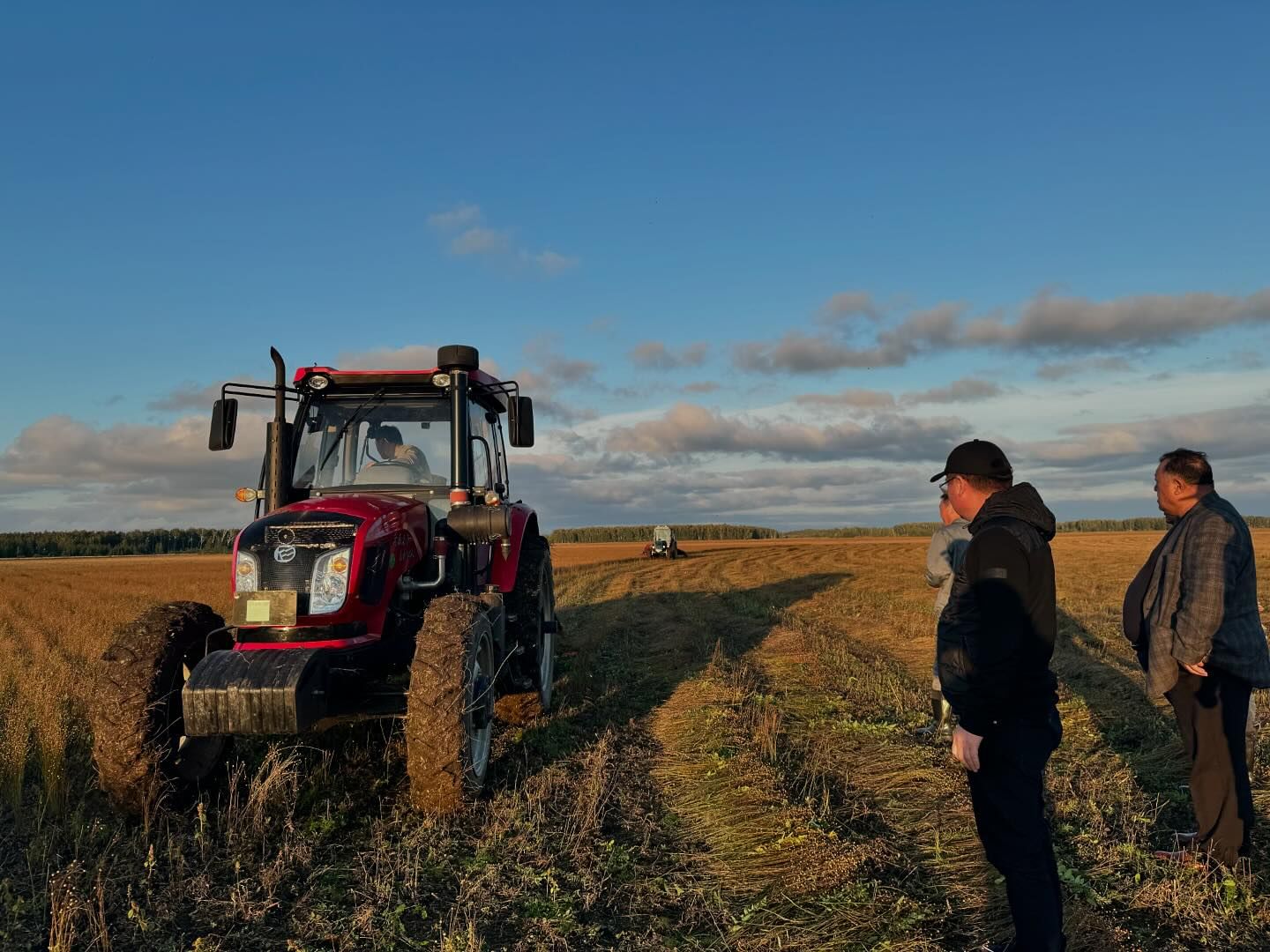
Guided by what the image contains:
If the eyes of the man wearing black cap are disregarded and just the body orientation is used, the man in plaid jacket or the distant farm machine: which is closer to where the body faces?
the distant farm machine

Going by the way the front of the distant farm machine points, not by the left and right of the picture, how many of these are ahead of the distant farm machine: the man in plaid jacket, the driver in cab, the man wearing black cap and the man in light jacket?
4

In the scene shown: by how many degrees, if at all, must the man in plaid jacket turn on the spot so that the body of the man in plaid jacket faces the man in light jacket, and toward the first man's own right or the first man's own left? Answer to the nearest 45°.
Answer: approximately 45° to the first man's own right

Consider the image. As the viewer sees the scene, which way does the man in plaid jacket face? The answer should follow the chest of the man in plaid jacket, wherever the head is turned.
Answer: to the viewer's left

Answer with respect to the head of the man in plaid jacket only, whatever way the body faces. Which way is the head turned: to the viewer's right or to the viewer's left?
to the viewer's left

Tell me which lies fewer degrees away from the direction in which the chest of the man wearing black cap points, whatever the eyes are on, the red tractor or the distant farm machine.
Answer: the red tractor

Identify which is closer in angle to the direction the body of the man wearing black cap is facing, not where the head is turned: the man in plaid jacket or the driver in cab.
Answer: the driver in cab

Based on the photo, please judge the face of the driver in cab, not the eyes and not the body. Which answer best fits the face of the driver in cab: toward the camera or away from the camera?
toward the camera

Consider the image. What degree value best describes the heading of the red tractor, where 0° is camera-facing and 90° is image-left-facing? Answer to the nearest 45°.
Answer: approximately 45°

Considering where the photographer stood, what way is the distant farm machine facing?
facing the viewer

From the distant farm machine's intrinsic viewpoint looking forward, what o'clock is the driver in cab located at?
The driver in cab is roughly at 12 o'clock from the distant farm machine.

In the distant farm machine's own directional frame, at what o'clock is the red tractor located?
The red tractor is roughly at 12 o'clock from the distant farm machine.

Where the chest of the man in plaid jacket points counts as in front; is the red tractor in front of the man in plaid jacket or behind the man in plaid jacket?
in front

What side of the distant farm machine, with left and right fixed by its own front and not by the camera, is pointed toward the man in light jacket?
front
